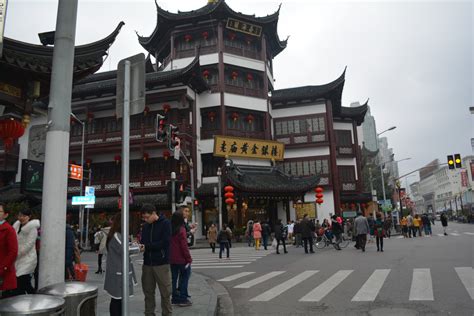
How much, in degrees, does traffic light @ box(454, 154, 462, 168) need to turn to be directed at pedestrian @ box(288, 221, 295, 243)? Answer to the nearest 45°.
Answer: approximately 90° to its right

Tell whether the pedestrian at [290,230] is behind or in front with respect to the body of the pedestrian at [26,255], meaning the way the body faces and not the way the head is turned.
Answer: behind

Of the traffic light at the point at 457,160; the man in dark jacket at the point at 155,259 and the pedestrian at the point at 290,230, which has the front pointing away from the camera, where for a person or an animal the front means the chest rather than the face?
the pedestrian

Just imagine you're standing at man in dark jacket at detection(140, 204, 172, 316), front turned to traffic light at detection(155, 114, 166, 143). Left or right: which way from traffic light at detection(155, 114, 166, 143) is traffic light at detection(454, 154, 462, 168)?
right

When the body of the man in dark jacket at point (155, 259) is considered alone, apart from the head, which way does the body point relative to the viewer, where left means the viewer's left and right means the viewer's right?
facing the viewer and to the left of the viewer

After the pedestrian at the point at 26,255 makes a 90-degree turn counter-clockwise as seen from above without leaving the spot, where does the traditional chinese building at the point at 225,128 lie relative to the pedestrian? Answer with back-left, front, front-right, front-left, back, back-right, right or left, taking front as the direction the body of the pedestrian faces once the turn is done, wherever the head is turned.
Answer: left

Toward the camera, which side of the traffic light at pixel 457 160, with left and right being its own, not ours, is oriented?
front

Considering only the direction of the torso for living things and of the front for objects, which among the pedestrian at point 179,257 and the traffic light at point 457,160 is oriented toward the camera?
the traffic light

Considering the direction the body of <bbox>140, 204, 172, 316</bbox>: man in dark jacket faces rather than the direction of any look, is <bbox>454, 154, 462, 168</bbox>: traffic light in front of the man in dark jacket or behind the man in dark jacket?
behind

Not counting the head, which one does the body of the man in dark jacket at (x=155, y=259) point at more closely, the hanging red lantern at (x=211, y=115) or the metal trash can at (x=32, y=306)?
the metal trash can

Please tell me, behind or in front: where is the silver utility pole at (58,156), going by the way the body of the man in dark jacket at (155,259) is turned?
in front
